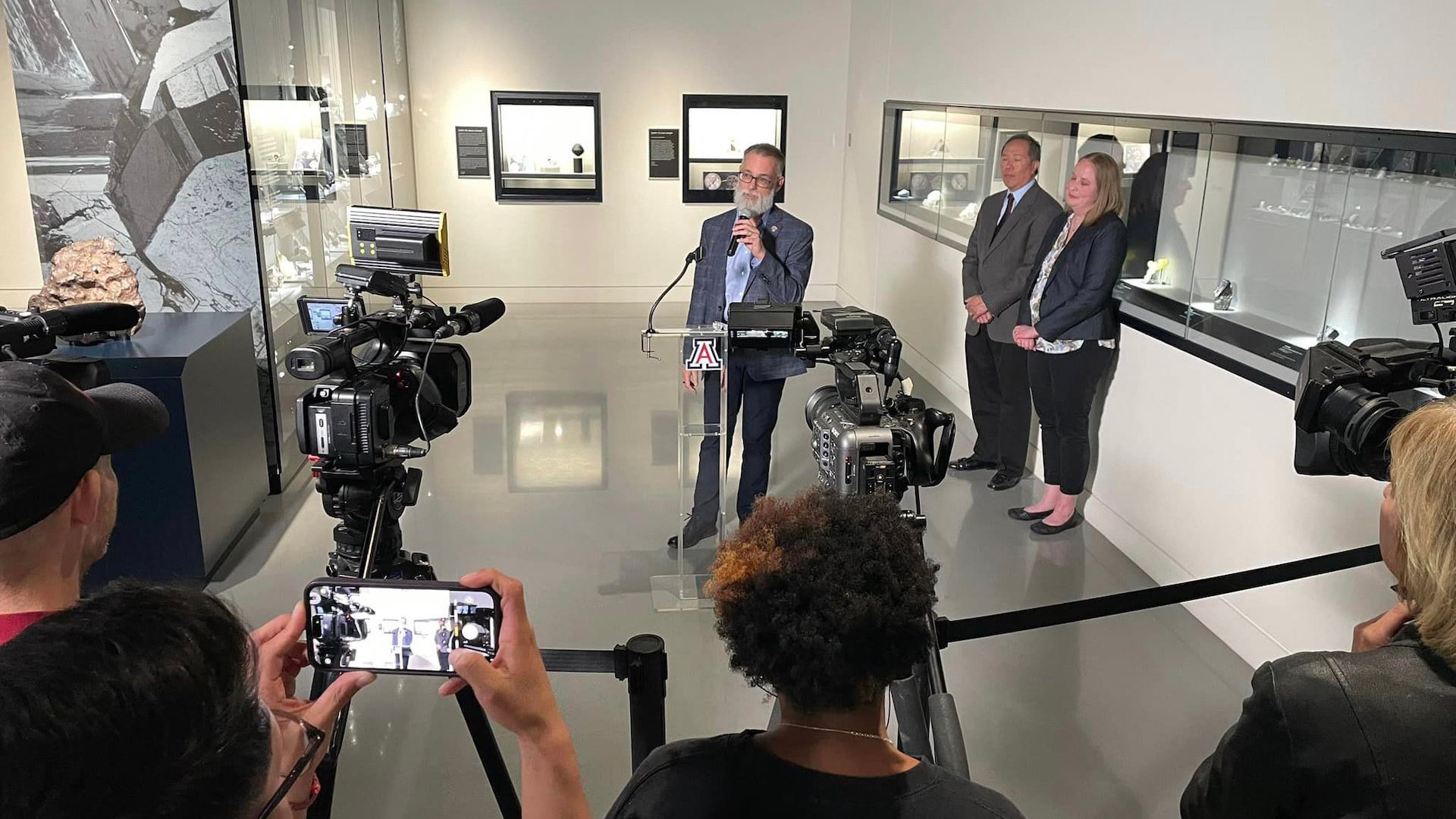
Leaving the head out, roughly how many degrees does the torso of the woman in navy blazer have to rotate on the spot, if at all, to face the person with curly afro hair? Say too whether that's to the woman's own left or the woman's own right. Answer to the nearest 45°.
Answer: approximately 45° to the woman's own left

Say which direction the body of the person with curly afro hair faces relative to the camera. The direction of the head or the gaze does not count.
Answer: away from the camera

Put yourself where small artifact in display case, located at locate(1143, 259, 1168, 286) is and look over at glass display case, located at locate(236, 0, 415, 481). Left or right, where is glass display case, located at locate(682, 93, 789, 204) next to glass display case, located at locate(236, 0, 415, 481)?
right

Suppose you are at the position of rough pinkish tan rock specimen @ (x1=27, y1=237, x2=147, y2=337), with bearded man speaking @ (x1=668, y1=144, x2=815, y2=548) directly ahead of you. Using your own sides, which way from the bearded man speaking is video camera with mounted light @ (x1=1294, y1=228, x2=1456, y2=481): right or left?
right

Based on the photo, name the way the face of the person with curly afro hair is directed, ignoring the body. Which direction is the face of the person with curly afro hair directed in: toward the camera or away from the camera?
away from the camera

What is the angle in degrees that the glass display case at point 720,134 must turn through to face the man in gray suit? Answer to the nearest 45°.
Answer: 0° — it already faces them
